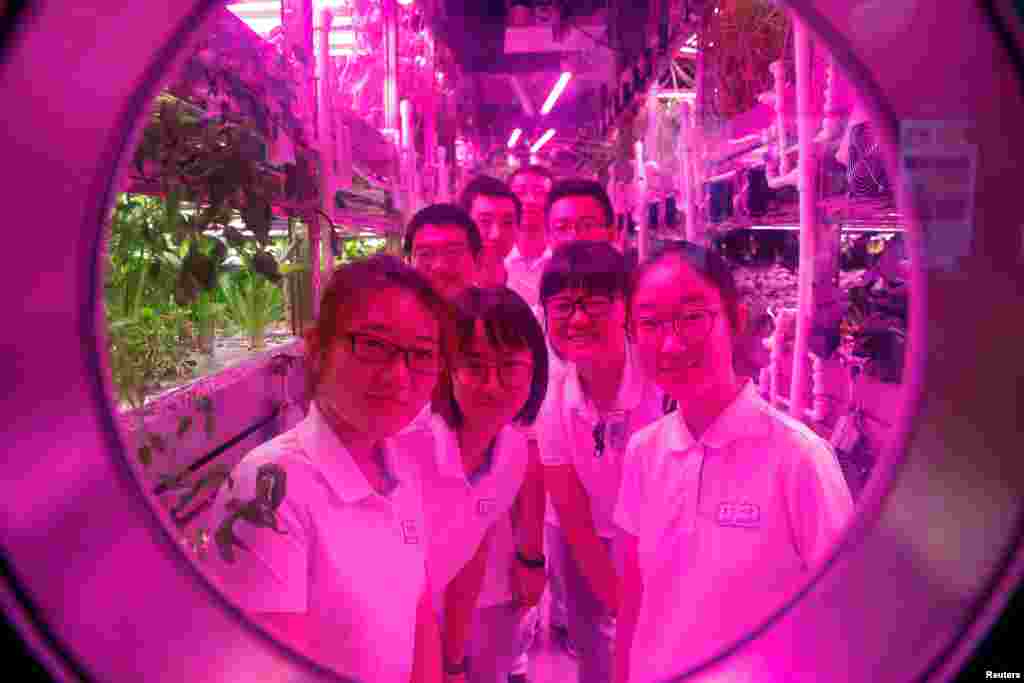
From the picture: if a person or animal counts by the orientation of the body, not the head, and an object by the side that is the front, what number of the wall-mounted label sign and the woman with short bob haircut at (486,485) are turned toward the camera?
2

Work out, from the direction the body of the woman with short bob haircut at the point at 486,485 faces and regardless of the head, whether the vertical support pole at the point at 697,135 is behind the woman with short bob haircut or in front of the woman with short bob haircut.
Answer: behind

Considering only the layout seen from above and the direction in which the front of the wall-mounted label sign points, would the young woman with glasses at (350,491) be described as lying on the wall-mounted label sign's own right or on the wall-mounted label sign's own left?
on the wall-mounted label sign's own right

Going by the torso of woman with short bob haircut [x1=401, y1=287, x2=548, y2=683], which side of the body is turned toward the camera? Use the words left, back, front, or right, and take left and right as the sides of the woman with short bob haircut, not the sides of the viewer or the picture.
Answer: front

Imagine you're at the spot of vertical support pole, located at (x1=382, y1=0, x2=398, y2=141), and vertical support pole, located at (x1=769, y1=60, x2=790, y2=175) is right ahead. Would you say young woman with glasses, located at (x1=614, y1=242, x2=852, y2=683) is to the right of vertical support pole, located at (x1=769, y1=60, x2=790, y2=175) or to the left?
right

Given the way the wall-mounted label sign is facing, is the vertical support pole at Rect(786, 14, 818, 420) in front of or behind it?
behind

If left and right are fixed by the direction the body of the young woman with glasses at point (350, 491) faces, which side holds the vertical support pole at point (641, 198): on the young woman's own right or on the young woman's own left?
on the young woman's own left

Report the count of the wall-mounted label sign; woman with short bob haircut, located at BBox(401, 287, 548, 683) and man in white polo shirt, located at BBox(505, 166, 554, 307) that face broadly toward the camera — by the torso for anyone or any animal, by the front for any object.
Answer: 3
